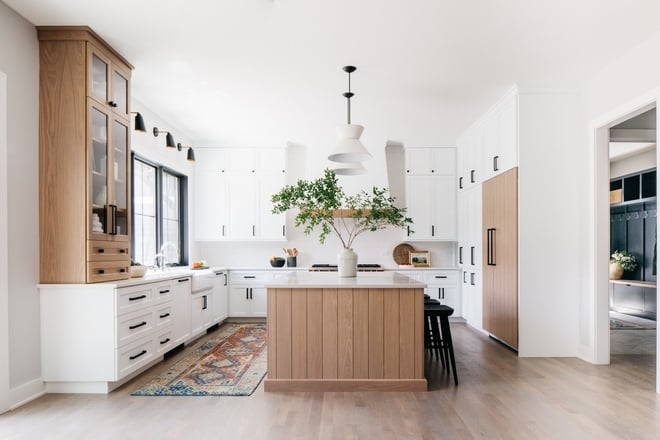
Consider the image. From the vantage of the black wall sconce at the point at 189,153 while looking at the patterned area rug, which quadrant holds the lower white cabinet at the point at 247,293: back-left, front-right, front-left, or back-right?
back-left

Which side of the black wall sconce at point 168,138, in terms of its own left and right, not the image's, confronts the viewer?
right

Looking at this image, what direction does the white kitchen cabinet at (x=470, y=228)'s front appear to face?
to the viewer's left

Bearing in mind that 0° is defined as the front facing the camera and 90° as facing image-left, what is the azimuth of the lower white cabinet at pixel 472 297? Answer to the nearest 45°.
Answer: approximately 90°

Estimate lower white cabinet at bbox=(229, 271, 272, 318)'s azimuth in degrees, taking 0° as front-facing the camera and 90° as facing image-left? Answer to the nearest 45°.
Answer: approximately 0°

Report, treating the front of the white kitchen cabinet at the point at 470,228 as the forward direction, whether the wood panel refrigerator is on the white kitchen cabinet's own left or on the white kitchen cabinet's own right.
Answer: on the white kitchen cabinet's own left

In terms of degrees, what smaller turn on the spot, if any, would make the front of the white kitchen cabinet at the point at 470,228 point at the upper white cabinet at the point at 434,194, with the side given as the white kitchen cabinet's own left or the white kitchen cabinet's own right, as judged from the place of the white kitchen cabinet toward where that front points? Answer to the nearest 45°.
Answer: approximately 45° to the white kitchen cabinet's own right

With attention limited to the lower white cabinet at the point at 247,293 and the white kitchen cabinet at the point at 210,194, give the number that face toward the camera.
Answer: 2
